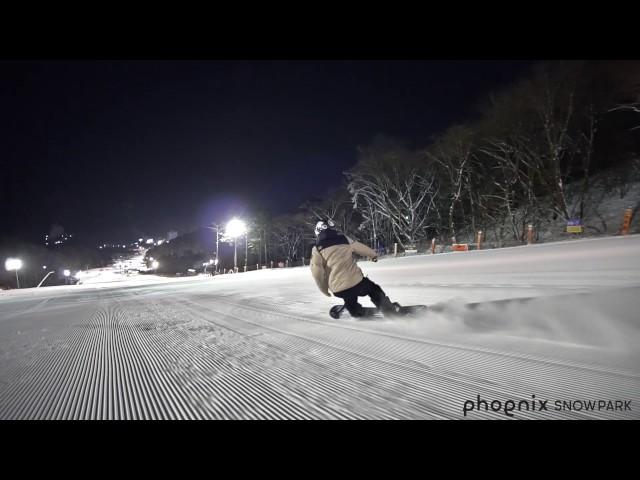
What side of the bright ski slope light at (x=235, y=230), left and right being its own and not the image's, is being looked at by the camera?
front

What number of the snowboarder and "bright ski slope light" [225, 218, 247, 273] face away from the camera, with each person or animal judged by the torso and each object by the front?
1

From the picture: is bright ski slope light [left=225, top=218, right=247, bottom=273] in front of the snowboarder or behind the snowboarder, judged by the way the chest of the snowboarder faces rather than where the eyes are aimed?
in front

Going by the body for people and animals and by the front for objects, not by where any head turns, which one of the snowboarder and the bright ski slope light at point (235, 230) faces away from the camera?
the snowboarder

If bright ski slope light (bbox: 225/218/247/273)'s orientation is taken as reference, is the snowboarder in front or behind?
in front

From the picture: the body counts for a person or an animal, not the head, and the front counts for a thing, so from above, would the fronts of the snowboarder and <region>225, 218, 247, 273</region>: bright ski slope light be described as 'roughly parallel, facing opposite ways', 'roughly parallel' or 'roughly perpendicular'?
roughly parallel, facing opposite ways

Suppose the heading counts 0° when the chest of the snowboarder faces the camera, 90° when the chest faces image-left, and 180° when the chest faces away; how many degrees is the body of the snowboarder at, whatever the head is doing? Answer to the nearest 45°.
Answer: approximately 180°
